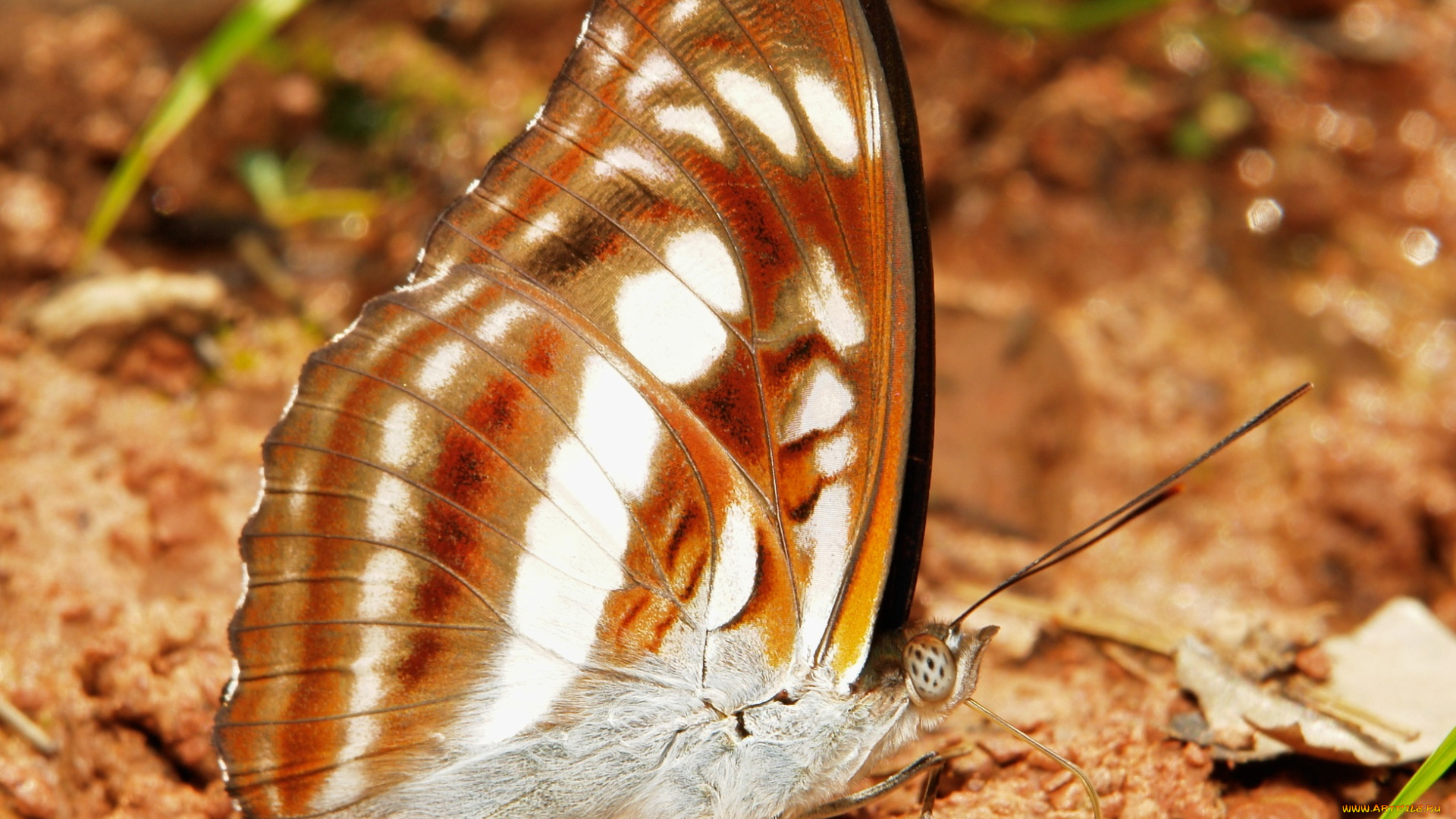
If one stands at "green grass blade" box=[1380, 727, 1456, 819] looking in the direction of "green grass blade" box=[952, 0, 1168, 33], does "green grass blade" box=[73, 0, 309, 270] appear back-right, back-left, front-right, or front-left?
front-left

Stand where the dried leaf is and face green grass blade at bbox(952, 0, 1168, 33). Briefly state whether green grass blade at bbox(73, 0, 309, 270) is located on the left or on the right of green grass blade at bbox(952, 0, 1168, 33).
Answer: left

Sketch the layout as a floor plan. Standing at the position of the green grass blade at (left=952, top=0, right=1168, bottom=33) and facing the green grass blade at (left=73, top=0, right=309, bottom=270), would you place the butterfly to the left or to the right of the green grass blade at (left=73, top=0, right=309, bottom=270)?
left

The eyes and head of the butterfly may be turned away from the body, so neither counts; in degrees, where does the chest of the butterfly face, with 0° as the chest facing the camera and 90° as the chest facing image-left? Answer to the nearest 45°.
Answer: approximately 270°

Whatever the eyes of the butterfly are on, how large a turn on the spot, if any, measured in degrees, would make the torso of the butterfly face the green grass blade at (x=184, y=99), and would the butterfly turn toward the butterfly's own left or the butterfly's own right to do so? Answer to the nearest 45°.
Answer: approximately 90° to the butterfly's own left

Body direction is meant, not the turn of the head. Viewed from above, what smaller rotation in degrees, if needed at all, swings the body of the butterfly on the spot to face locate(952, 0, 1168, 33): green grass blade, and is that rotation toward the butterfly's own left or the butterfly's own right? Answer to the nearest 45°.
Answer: approximately 45° to the butterfly's own left

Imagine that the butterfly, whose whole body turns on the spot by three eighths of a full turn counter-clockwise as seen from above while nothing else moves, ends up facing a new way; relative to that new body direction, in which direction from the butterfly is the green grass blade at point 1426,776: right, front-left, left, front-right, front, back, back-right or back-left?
back

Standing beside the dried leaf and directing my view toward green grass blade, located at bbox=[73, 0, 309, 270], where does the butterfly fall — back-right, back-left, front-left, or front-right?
front-left
